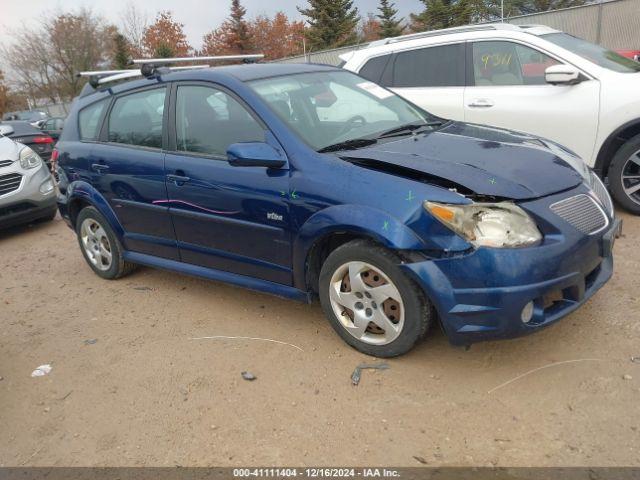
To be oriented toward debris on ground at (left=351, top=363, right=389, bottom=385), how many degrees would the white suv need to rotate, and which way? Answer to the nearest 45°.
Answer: approximately 45° to its right

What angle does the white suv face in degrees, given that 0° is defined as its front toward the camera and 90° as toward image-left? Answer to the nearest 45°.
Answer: approximately 315°

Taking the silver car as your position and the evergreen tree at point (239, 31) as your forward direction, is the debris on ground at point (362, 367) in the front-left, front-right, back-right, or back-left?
back-right

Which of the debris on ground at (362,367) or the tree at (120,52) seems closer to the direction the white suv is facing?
the debris on ground

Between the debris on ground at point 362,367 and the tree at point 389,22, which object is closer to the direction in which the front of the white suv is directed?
the debris on ground

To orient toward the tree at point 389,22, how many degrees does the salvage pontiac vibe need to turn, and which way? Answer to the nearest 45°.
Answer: approximately 135° to its left

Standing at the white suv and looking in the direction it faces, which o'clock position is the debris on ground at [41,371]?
The debris on ground is roughly at 3 o'clock from the white suv.

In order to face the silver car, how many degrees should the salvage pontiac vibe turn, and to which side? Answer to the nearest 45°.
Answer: approximately 180°

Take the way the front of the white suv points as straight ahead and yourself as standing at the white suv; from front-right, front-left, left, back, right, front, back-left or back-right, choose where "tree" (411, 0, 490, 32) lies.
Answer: back-left

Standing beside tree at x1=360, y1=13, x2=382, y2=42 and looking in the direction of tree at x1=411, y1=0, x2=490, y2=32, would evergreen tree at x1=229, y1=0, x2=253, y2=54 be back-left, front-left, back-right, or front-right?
back-right

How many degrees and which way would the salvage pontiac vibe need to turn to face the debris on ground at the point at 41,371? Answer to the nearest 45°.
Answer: approximately 135° to its right

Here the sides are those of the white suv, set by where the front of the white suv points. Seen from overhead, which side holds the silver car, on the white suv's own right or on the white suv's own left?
on the white suv's own right
